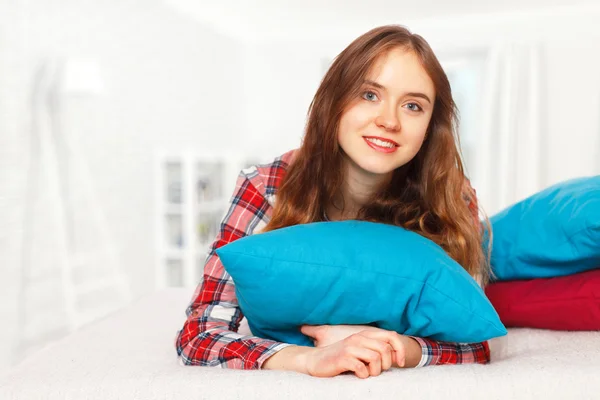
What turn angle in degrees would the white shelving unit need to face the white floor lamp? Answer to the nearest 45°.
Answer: approximately 45° to its right

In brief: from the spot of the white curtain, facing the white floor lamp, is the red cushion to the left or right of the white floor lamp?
left

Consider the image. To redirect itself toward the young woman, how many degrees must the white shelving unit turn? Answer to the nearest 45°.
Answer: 0° — it already faces them

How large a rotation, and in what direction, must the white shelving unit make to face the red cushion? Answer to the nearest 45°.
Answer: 0° — it already faces it

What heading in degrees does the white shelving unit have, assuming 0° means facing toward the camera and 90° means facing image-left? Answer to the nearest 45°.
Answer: approximately 0°

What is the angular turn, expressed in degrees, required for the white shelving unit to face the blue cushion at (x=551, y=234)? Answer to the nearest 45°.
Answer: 0° — it already faces it

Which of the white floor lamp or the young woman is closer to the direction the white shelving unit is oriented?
the young woman
